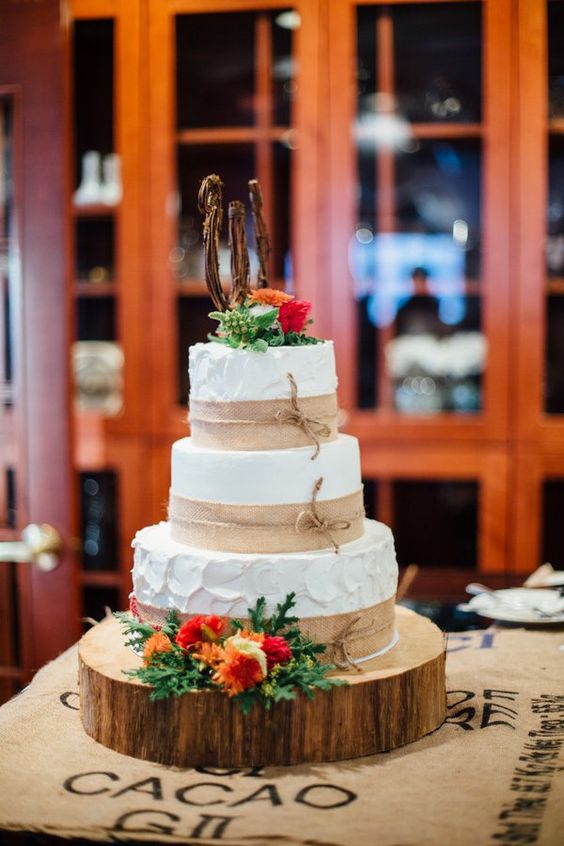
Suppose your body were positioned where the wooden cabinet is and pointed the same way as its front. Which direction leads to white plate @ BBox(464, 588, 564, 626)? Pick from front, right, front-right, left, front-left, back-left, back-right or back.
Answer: front

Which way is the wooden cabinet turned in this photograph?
toward the camera

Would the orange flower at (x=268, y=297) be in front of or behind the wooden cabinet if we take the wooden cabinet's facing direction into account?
in front

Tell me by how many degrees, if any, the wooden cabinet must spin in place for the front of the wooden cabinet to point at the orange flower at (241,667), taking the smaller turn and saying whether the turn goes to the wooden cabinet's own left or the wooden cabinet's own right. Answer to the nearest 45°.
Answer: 0° — it already faces it

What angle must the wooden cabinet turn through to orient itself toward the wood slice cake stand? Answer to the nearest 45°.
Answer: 0° — it already faces it

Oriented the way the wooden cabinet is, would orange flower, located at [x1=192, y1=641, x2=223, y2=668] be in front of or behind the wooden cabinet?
in front

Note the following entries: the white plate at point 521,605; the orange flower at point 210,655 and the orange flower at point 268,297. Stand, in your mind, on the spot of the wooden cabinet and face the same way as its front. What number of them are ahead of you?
3

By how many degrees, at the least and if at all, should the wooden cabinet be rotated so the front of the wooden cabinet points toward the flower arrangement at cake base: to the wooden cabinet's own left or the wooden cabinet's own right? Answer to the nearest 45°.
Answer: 0° — it already faces it

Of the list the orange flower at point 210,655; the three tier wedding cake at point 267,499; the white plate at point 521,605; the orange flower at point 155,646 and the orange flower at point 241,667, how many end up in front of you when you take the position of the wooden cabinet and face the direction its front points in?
5

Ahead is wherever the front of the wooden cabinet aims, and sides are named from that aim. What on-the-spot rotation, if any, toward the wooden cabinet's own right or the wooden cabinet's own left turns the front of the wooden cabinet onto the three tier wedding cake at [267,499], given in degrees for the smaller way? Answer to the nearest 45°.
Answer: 0° — it already faces it
